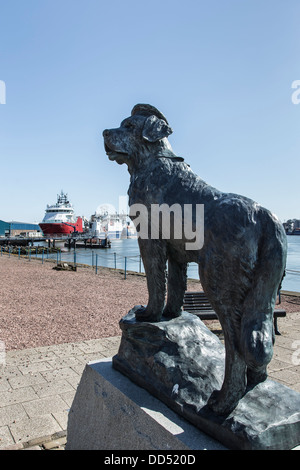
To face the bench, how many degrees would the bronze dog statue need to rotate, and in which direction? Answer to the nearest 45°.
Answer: approximately 45° to its right

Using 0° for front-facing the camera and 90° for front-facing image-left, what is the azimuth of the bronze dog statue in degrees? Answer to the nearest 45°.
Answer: approximately 135°
